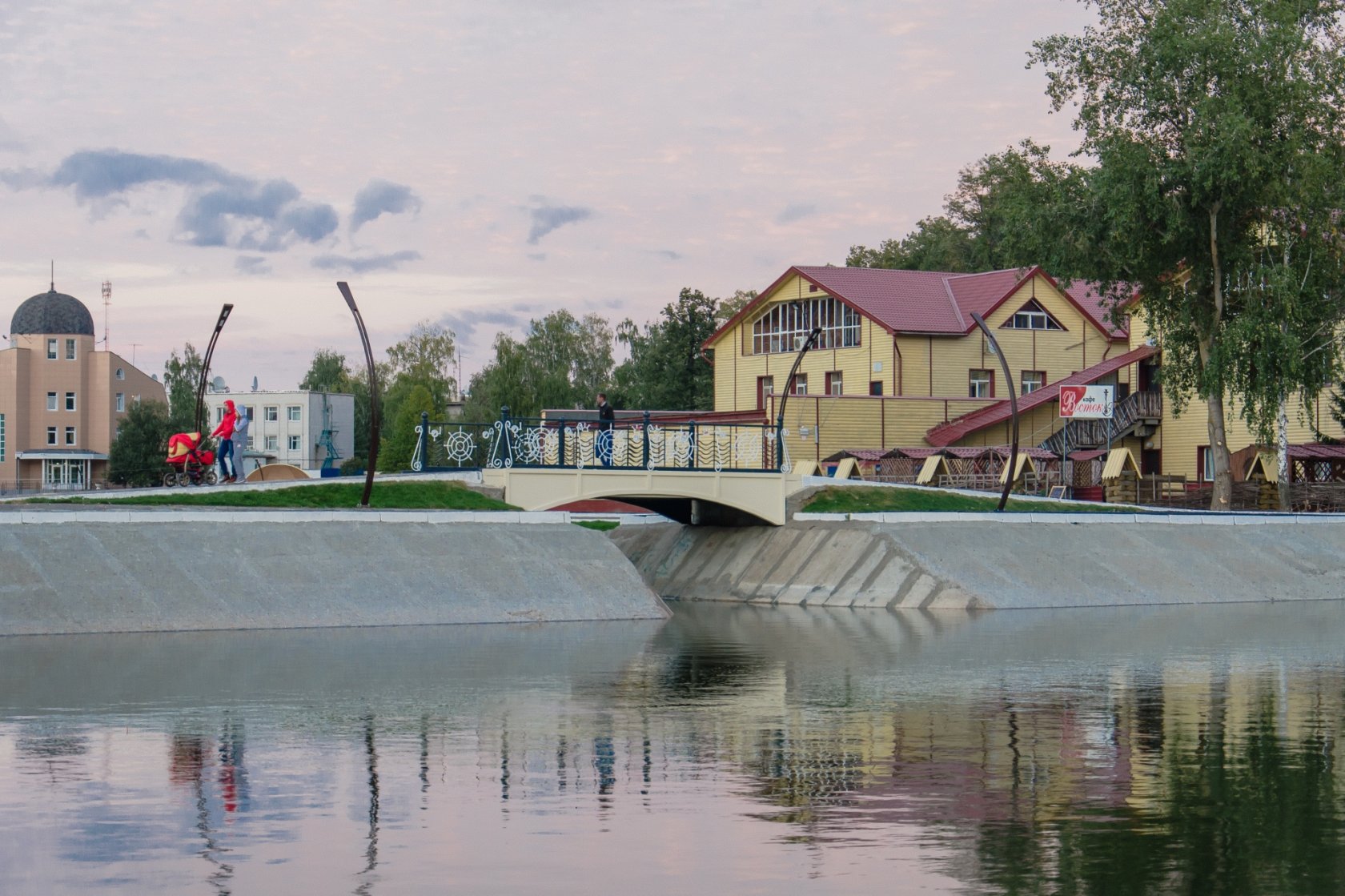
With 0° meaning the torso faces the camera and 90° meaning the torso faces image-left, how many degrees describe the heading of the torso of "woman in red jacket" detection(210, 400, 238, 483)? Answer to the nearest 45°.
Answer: approximately 90°

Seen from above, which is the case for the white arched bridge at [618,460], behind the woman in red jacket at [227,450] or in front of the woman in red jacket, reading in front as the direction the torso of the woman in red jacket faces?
behind
